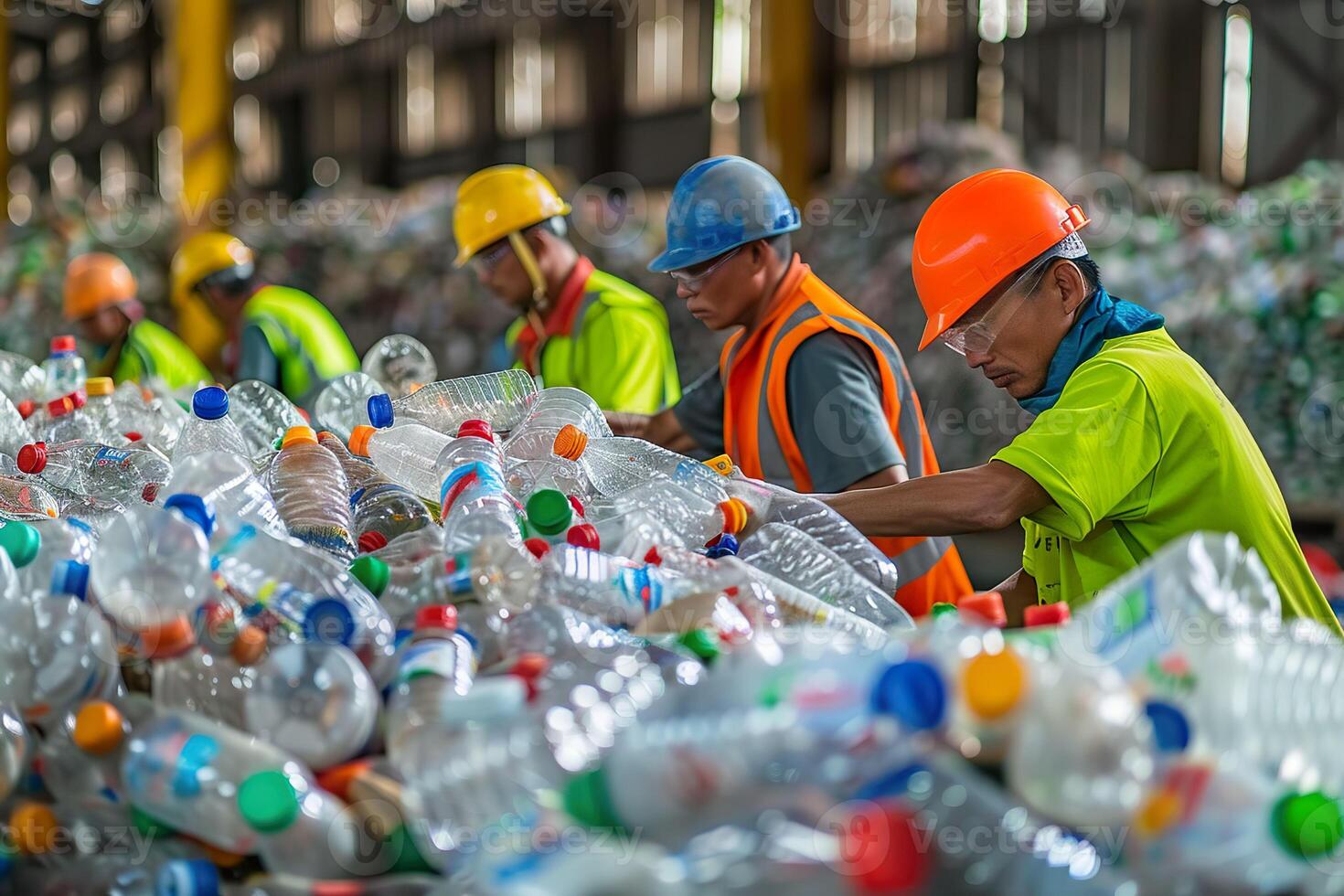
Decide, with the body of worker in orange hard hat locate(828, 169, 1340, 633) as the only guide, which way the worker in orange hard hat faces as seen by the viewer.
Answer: to the viewer's left

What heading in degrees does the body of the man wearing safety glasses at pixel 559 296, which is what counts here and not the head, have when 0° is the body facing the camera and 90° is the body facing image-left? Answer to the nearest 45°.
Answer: approximately 45°

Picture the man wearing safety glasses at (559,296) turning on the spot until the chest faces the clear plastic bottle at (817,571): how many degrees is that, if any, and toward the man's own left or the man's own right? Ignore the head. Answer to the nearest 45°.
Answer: approximately 45° to the man's own left
